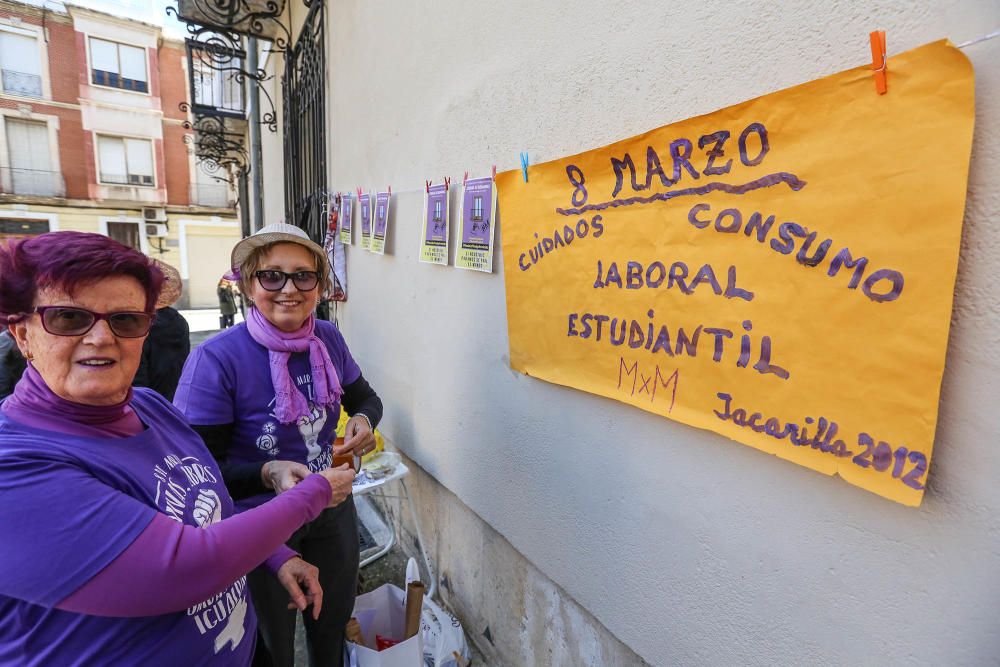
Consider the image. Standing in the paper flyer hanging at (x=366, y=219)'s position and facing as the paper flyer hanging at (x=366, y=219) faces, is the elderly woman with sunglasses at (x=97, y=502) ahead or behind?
ahead

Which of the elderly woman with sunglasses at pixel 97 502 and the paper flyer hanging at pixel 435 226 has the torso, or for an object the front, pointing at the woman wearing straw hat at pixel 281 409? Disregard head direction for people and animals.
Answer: the paper flyer hanging

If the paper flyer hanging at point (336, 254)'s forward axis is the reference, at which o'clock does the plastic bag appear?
The plastic bag is roughly at 10 o'clock from the paper flyer hanging.

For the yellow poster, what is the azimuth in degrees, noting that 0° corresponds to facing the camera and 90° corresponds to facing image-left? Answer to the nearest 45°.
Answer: approximately 45°

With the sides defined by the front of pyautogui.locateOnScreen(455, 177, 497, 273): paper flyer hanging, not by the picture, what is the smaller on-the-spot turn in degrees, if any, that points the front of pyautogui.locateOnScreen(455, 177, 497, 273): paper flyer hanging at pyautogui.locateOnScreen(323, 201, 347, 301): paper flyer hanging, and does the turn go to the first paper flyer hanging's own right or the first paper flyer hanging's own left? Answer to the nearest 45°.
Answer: approximately 90° to the first paper flyer hanging's own right
